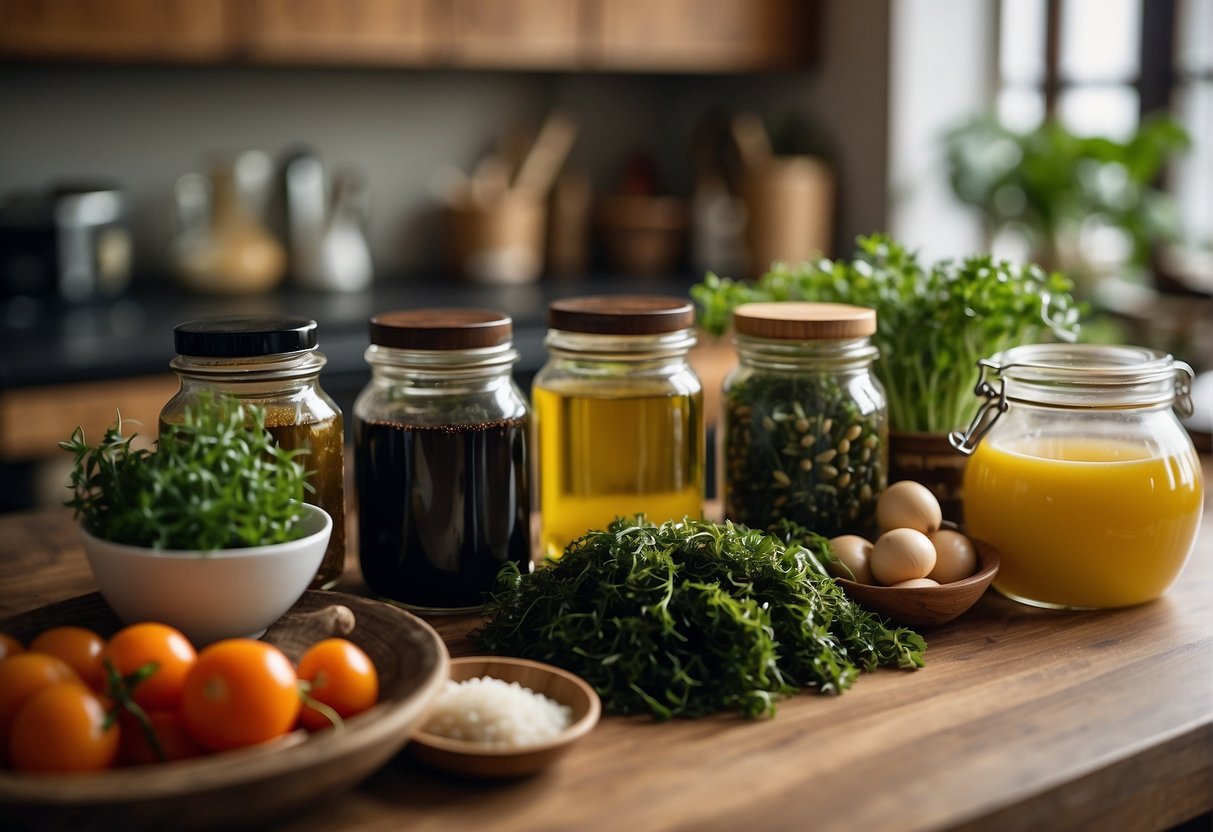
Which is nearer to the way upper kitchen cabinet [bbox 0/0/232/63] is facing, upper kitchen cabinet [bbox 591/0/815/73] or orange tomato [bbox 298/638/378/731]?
the orange tomato

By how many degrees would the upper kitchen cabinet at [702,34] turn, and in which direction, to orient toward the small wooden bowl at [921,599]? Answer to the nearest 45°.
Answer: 0° — it already faces it

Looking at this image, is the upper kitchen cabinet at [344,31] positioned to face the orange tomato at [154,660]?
yes

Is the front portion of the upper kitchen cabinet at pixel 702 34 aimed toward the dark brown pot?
yes

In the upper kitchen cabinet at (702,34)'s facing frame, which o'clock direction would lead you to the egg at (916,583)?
The egg is roughly at 12 o'clock from the upper kitchen cabinet.

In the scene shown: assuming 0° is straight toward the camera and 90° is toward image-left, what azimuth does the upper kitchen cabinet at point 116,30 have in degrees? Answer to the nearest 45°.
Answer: approximately 0°

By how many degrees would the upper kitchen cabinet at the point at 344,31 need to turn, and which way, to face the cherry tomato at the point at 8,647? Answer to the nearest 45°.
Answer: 0° — it already faces it

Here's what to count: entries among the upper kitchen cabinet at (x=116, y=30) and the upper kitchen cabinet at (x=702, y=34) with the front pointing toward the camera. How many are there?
2
